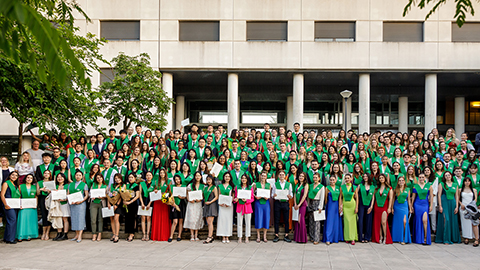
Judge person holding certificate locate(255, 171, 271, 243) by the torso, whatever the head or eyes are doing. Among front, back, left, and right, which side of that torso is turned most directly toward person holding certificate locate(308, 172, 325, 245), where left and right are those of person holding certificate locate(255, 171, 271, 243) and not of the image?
left

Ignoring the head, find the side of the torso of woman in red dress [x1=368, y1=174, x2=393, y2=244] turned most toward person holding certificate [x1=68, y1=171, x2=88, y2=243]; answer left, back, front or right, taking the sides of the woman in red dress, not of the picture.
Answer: right

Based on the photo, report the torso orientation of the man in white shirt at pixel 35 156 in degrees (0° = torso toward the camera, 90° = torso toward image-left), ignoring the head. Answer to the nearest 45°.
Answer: approximately 0°

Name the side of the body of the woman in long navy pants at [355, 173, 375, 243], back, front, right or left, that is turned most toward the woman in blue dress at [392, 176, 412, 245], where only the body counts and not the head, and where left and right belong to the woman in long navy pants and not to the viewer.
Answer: left

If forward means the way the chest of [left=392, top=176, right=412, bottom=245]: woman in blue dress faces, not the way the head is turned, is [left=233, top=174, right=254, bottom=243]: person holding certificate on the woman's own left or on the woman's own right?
on the woman's own right
